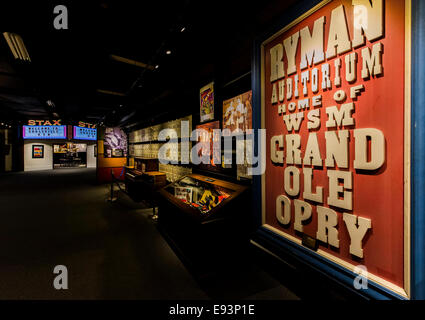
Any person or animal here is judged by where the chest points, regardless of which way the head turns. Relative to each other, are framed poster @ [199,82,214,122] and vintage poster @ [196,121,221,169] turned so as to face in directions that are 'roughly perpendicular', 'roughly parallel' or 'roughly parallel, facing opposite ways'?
roughly parallel

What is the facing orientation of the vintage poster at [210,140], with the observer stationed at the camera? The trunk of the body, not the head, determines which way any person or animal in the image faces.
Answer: facing the viewer and to the left of the viewer

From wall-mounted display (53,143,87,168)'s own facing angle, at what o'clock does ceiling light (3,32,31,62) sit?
The ceiling light is roughly at 12 o'clock from the wall-mounted display.

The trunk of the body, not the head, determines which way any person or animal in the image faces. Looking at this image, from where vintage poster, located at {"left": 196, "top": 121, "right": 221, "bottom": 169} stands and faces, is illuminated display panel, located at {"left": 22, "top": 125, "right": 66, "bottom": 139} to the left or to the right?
on its right

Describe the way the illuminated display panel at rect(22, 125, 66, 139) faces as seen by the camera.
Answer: facing the viewer

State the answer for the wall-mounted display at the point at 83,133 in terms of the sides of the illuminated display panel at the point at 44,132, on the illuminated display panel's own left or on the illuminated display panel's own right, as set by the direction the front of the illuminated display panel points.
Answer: on the illuminated display panel's own left

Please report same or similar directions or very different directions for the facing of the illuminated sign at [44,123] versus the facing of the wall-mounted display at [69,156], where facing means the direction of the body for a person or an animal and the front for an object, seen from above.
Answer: same or similar directions

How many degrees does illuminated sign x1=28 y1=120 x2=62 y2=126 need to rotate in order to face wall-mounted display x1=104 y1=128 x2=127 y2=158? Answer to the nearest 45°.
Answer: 0° — it already faces it
